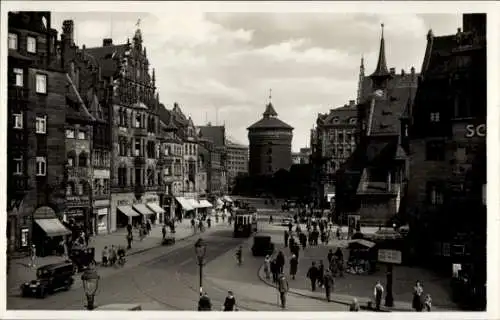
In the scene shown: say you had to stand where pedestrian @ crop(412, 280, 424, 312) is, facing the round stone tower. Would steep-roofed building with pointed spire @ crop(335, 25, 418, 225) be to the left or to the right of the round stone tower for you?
right

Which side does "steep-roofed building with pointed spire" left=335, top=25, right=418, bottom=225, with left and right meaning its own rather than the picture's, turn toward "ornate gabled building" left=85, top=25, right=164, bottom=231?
front

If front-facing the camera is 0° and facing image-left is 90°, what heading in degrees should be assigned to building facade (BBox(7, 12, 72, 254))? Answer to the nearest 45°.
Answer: approximately 315°

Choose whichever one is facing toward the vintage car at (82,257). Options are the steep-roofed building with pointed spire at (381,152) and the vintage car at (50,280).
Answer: the steep-roofed building with pointed spire

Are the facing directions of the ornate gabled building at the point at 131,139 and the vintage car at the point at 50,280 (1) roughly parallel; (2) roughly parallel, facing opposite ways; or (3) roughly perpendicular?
roughly perpendicular

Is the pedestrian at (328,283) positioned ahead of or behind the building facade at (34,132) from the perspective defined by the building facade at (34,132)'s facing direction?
ahead

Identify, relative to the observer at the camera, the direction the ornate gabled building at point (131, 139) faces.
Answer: facing the viewer and to the right of the viewer

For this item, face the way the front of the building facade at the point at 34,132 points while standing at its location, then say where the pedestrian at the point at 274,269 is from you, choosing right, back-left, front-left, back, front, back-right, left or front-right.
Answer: front-left

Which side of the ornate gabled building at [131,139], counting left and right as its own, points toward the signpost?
front

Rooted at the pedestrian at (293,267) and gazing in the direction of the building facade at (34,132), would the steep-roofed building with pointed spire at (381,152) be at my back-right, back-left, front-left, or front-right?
back-right
